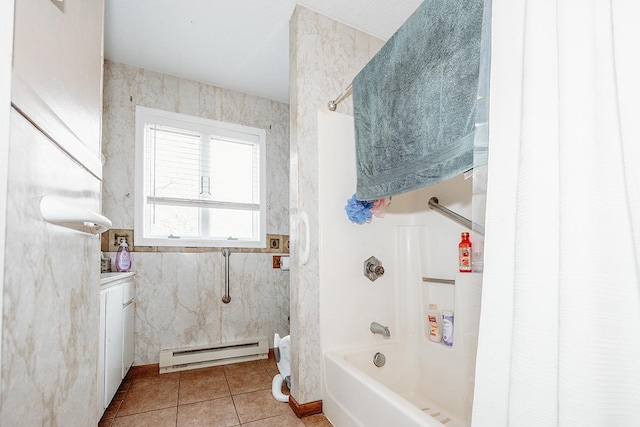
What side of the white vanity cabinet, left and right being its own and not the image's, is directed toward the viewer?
right

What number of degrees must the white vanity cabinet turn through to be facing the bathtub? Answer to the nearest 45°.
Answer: approximately 45° to its right

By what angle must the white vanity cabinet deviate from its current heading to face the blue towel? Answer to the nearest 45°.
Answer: approximately 45° to its right

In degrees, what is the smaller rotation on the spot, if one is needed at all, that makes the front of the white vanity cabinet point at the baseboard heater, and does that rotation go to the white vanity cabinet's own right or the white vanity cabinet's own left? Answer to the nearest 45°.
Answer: approximately 45° to the white vanity cabinet's own left

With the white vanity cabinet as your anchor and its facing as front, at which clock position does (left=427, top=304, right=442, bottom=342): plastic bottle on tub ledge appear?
The plastic bottle on tub ledge is roughly at 1 o'clock from the white vanity cabinet.

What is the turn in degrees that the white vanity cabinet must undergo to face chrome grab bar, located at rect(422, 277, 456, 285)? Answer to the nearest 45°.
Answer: approximately 45° to its right

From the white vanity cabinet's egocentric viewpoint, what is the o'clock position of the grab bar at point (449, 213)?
The grab bar is roughly at 1 o'clock from the white vanity cabinet.
